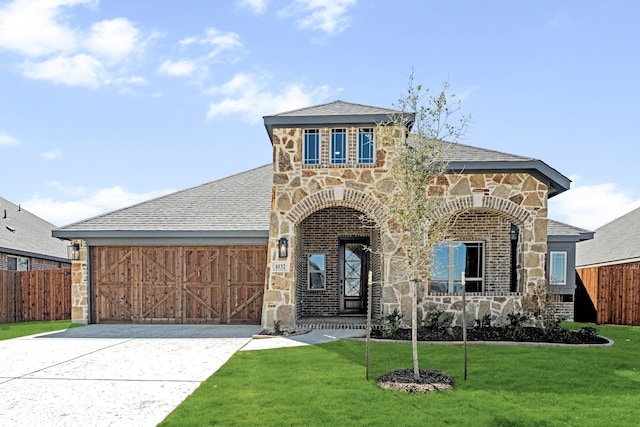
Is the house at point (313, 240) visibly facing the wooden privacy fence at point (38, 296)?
no

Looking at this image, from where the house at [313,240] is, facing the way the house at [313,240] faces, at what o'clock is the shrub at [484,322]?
The shrub is roughly at 10 o'clock from the house.

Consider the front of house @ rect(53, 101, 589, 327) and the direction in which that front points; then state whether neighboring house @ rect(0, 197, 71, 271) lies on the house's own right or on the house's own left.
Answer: on the house's own right

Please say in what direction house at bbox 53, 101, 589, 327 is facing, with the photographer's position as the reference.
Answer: facing the viewer

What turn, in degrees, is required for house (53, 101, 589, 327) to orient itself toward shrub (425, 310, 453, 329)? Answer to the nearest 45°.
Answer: approximately 45° to its left

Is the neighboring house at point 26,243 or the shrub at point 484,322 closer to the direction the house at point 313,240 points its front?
the shrub

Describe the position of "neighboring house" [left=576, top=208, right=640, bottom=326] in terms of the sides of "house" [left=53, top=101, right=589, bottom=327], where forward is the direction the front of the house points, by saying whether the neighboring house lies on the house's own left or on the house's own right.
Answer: on the house's own left
